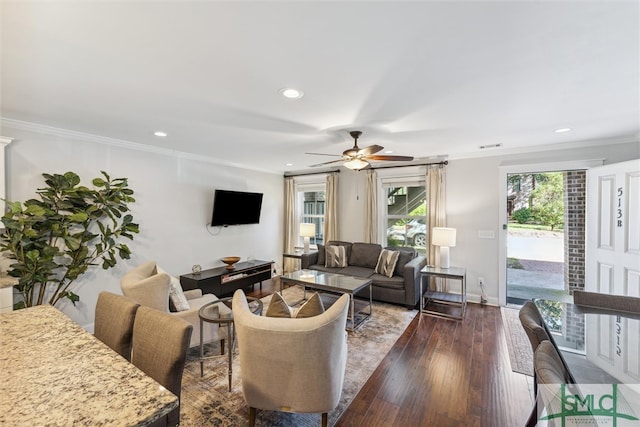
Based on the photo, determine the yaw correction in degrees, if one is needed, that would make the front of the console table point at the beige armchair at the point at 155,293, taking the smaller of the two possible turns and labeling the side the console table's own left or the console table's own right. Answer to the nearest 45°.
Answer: approximately 45° to the console table's own right

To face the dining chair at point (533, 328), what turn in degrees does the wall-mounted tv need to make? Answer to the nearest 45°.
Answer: approximately 45° to its right

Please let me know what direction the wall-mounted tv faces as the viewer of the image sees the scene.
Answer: facing the viewer and to the right of the viewer

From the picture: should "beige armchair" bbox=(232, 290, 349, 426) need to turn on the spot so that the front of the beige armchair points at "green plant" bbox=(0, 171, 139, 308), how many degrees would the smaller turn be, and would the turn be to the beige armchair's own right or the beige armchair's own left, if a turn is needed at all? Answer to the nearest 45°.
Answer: approximately 45° to the beige armchair's own left

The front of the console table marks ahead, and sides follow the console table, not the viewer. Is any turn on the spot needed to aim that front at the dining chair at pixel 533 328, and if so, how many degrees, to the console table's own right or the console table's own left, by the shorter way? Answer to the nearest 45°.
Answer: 0° — it already faces it

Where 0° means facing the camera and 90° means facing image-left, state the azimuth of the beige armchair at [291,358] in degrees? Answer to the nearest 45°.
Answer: approximately 180°

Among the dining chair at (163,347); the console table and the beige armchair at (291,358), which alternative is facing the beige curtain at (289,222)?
the beige armchair

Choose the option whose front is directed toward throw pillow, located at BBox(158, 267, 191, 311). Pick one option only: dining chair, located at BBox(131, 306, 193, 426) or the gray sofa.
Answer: the gray sofa

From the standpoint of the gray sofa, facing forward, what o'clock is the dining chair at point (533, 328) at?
The dining chair is roughly at 10 o'clock from the gray sofa.

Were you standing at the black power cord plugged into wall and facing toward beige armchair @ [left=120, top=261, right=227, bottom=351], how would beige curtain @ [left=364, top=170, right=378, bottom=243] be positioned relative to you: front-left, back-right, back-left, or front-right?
front-right

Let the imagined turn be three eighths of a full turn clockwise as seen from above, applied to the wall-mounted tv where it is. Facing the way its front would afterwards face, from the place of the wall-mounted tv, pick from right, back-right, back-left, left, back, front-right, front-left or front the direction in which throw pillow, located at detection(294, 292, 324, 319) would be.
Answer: left

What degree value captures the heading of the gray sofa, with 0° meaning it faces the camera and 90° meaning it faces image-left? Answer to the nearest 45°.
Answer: approximately 45°

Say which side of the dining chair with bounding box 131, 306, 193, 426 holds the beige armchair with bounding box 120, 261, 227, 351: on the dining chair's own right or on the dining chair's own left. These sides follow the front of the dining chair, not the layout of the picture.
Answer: on the dining chair's own right
